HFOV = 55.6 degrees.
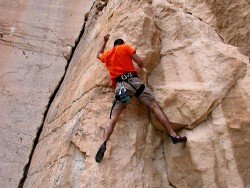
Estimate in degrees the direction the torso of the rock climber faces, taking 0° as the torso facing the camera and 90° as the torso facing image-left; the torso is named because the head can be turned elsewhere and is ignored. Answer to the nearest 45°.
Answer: approximately 180°
